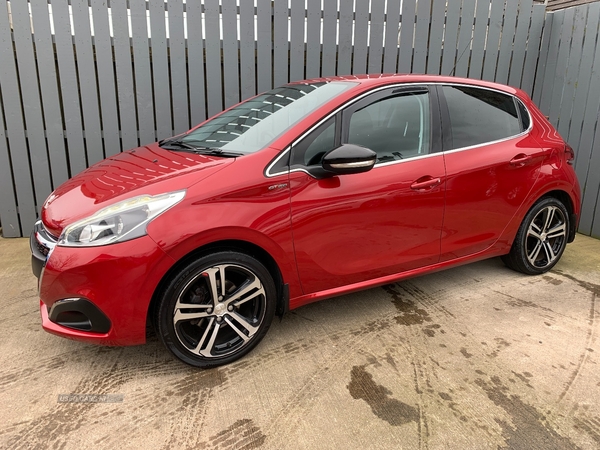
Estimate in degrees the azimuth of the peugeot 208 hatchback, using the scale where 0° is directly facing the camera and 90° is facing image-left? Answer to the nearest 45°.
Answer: approximately 45°

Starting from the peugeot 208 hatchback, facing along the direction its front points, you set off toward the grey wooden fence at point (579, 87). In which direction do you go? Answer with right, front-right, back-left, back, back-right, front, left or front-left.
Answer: back

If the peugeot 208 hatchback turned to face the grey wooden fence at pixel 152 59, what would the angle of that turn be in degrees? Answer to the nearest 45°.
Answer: approximately 90° to its right
